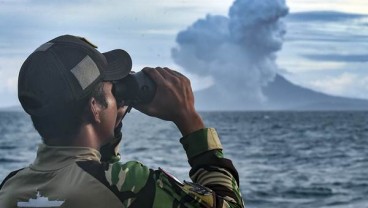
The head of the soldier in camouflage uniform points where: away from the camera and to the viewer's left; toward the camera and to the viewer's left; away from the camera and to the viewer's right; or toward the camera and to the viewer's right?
away from the camera and to the viewer's right

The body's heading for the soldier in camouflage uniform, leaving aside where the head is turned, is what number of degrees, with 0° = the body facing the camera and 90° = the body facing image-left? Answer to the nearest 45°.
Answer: approximately 225°
